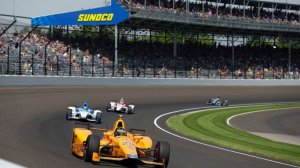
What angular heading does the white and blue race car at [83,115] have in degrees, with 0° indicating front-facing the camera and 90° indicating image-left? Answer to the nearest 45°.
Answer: approximately 0°

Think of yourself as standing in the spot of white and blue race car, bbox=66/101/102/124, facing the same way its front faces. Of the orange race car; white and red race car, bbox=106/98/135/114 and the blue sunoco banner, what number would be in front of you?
1

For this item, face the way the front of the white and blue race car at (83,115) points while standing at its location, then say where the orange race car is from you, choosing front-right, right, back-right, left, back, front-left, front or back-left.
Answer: front

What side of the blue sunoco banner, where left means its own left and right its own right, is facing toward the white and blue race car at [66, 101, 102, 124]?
front

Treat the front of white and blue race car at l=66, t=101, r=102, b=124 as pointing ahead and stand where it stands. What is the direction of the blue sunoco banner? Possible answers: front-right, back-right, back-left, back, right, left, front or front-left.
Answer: back

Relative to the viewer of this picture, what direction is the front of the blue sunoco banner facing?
facing the viewer

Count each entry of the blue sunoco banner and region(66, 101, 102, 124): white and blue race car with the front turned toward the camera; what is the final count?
2

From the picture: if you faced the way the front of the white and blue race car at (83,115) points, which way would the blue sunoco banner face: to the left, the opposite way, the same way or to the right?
the same way

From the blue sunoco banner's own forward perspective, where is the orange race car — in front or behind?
in front

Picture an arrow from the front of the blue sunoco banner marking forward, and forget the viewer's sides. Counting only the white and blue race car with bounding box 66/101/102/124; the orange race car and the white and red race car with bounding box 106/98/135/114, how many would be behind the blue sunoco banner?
0

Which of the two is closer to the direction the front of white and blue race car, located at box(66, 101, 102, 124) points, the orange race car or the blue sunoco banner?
the orange race car

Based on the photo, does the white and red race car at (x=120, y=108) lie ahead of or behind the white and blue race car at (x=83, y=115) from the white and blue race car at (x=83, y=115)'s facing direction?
behind

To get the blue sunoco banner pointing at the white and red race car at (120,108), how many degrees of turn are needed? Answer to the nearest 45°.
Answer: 0° — it already faces it

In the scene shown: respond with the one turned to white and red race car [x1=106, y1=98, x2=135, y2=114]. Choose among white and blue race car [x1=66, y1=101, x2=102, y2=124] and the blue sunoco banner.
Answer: the blue sunoco banner
